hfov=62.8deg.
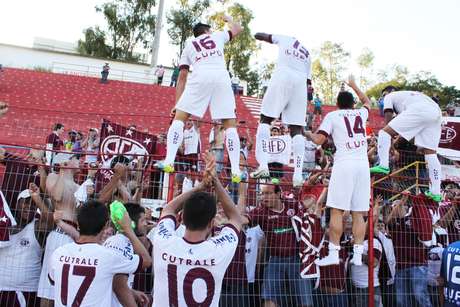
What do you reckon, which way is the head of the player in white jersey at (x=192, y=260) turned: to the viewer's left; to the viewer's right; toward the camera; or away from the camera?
away from the camera

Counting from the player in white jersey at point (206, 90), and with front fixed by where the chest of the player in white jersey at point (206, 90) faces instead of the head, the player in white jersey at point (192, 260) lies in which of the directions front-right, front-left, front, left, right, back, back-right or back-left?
back

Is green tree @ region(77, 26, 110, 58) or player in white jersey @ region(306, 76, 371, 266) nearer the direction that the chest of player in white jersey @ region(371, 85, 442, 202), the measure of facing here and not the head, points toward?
the green tree

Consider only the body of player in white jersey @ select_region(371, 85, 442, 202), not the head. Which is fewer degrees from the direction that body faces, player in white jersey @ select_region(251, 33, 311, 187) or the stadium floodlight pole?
the stadium floodlight pole

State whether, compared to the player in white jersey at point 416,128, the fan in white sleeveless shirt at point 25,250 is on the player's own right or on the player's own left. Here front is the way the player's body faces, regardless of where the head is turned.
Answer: on the player's own left

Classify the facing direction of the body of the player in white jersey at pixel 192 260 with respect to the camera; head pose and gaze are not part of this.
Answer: away from the camera

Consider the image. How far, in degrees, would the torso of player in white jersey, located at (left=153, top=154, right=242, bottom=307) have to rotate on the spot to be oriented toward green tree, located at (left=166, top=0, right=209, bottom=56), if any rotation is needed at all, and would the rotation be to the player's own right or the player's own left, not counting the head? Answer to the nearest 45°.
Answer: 0° — they already face it

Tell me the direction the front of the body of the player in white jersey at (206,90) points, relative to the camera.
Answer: away from the camera

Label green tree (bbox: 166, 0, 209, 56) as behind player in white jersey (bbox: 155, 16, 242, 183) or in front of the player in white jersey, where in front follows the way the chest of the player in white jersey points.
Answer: in front

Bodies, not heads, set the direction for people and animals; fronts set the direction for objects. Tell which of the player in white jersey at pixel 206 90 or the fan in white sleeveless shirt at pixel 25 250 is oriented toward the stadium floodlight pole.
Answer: the player in white jersey at pixel 206 90

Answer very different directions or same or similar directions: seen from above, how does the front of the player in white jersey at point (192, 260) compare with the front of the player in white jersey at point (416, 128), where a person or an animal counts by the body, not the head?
same or similar directions
